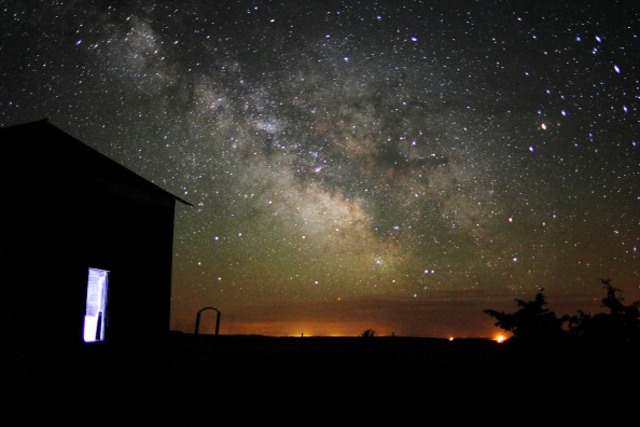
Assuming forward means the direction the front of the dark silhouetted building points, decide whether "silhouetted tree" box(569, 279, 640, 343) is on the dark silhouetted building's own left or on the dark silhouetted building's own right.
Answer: on the dark silhouetted building's own left

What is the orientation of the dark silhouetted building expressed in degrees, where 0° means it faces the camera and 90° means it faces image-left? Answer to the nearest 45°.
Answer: approximately 315°

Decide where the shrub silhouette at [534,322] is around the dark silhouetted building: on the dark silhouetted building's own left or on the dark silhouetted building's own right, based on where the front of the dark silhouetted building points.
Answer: on the dark silhouetted building's own left
